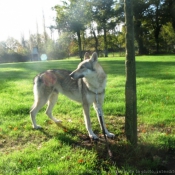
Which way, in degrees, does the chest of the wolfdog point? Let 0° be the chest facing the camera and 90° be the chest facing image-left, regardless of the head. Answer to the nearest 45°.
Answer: approximately 315°

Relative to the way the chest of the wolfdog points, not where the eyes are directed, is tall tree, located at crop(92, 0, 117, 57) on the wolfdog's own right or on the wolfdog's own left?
on the wolfdog's own left

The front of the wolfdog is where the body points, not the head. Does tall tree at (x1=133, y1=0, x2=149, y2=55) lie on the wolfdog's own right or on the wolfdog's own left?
on the wolfdog's own left

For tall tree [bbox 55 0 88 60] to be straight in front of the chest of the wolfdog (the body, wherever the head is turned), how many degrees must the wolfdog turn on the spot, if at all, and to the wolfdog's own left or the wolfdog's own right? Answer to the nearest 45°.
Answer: approximately 135° to the wolfdog's own left
